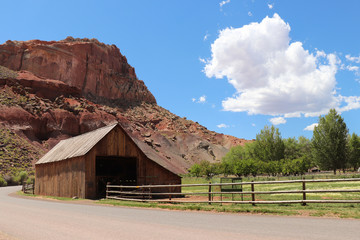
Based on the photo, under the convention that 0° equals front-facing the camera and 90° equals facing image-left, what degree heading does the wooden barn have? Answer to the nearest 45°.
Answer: approximately 315°
